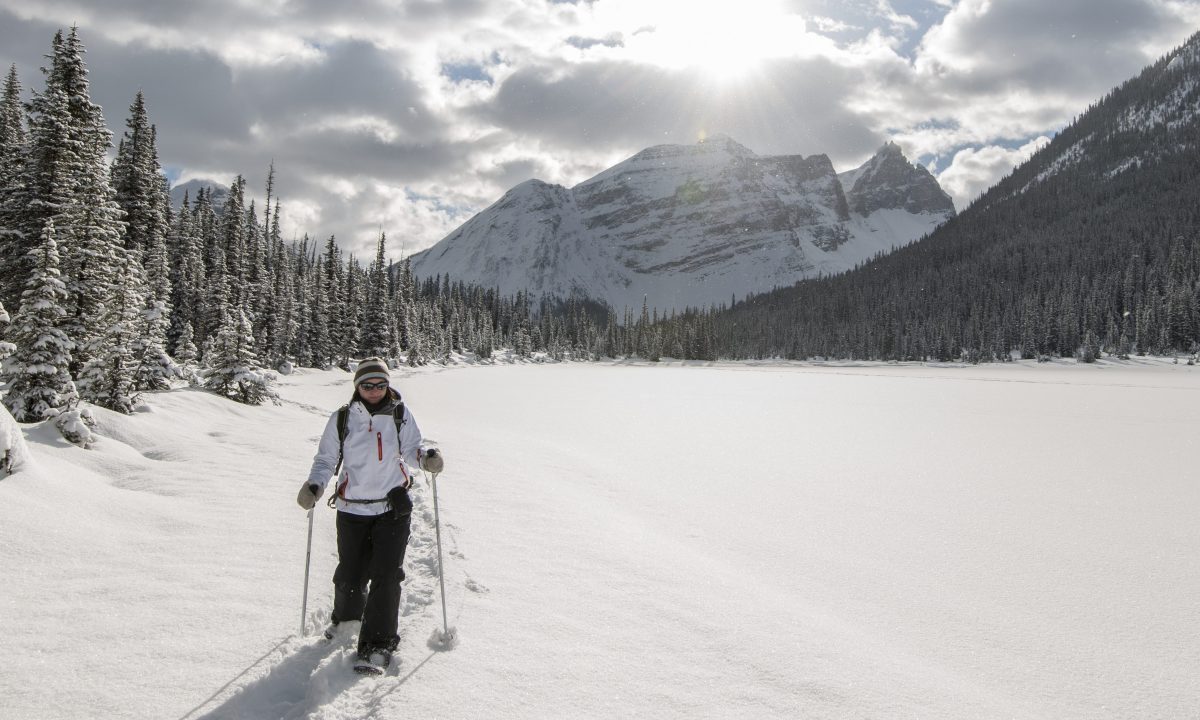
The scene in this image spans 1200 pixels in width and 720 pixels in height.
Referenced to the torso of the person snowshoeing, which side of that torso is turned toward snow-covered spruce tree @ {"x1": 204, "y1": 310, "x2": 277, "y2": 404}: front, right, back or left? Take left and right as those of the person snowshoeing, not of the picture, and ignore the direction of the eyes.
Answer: back

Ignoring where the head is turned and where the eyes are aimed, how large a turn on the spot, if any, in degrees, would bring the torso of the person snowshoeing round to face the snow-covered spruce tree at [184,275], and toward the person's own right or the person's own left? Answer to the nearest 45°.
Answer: approximately 180°

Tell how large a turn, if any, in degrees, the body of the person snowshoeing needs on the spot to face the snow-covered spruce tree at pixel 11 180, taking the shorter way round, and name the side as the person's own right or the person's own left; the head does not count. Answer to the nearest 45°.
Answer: approximately 135° to the person's own right

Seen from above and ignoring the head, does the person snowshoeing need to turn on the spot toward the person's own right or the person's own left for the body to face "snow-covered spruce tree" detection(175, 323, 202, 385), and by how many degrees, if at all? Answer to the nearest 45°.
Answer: approximately 180°

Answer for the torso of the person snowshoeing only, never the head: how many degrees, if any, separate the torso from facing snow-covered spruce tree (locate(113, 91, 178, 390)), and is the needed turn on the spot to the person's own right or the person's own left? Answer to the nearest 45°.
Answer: approximately 180°

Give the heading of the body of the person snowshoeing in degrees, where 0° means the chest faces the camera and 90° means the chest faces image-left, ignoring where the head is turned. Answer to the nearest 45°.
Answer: approximately 0°

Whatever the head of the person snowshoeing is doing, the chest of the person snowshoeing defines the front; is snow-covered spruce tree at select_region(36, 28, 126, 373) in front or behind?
behind

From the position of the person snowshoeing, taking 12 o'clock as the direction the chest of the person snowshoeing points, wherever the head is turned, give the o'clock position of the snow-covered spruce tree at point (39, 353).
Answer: The snow-covered spruce tree is roughly at 5 o'clock from the person snowshoeing.

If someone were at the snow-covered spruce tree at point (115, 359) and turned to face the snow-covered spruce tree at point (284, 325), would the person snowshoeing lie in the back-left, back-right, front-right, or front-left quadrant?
back-right
